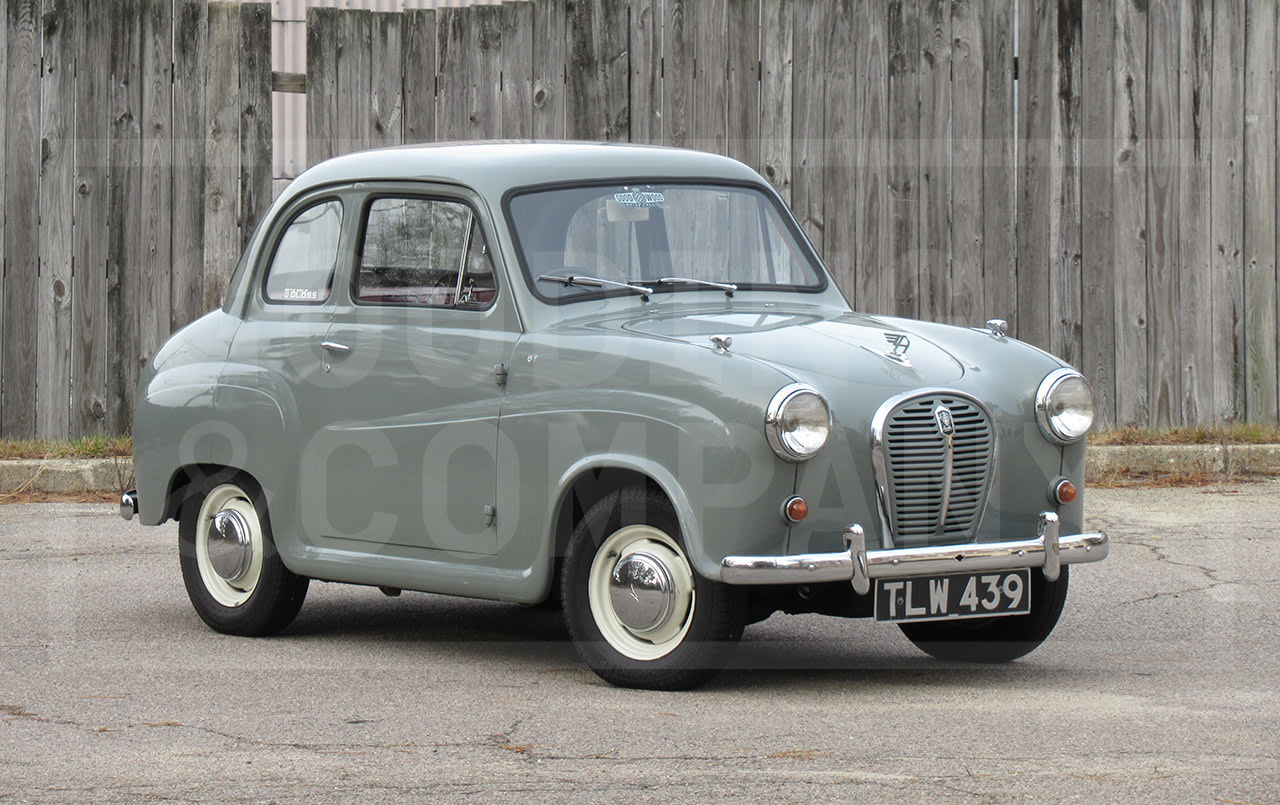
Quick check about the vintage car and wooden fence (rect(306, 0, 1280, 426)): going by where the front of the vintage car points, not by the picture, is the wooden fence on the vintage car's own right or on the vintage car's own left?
on the vintage car's own left

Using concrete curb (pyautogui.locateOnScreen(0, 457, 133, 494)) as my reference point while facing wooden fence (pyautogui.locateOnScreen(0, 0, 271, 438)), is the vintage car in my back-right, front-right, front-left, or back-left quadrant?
back-right

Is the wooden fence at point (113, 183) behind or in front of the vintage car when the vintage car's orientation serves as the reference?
behind

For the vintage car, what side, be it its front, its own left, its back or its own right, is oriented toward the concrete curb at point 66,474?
back

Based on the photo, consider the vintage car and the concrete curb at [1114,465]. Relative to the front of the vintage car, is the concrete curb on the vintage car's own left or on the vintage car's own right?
on the vintage car's own left

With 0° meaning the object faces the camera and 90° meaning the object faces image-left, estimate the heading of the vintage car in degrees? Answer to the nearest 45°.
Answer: approximately 315°
